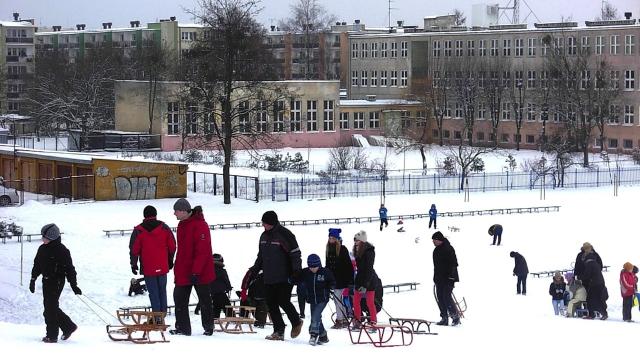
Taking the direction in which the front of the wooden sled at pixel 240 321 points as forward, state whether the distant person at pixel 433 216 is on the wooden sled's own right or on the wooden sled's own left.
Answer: on the wooden sled's own right

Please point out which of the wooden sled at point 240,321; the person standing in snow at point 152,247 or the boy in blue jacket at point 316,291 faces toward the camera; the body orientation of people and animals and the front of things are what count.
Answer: the boy in blue jacket

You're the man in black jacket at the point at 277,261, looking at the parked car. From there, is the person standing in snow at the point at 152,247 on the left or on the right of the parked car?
left

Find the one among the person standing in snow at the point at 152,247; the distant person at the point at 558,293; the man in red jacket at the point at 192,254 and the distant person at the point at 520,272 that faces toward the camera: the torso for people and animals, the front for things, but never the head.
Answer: the distant person at the point at 558,293

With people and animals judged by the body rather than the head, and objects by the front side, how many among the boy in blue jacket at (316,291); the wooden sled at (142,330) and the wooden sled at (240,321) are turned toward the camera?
1

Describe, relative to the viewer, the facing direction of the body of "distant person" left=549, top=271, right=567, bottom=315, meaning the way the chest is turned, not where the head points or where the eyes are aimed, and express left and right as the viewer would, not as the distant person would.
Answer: facing the viewer

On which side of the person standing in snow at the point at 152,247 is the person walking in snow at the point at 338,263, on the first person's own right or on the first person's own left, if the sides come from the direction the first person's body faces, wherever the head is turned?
on the first person's own right

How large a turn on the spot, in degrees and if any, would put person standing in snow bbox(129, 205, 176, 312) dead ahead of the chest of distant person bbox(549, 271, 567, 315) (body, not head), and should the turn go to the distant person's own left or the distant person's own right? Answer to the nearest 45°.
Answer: approximately 45° to the distant person's own right
